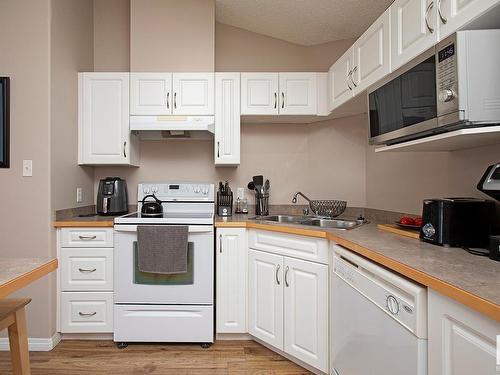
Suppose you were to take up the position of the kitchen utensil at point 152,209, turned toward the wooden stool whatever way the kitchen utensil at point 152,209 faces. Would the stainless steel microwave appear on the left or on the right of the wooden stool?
left

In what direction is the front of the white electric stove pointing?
toward the camera

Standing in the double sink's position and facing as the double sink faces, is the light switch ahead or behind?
ahead

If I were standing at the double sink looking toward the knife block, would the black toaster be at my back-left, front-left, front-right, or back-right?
back-left

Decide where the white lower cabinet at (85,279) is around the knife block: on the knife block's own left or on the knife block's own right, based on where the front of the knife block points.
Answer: on the knife block's own right

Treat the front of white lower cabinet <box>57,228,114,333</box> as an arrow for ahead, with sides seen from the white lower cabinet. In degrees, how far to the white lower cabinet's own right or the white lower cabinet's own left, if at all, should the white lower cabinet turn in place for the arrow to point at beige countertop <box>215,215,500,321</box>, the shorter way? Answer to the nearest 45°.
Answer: approximately 45° to the white lower cabinet's own left

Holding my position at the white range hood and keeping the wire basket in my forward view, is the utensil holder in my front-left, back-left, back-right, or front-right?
front-left

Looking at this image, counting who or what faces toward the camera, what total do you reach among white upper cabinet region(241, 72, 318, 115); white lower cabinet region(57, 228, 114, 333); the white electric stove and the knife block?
4

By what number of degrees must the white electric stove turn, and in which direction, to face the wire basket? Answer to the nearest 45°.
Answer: approximately 90° to its left

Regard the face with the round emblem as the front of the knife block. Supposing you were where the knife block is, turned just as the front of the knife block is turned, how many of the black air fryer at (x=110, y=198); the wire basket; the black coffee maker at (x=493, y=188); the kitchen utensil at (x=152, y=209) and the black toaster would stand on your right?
2

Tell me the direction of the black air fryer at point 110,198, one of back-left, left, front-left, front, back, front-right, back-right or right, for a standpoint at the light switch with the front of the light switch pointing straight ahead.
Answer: left

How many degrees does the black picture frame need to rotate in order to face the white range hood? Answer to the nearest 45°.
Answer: approximately 90° to its left

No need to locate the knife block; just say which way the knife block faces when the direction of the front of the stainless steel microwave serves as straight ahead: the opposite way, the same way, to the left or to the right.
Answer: to the left

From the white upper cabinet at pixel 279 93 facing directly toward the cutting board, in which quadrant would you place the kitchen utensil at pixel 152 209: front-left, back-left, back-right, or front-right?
back-right

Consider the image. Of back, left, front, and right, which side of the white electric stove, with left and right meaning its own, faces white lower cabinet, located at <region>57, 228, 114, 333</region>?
right
